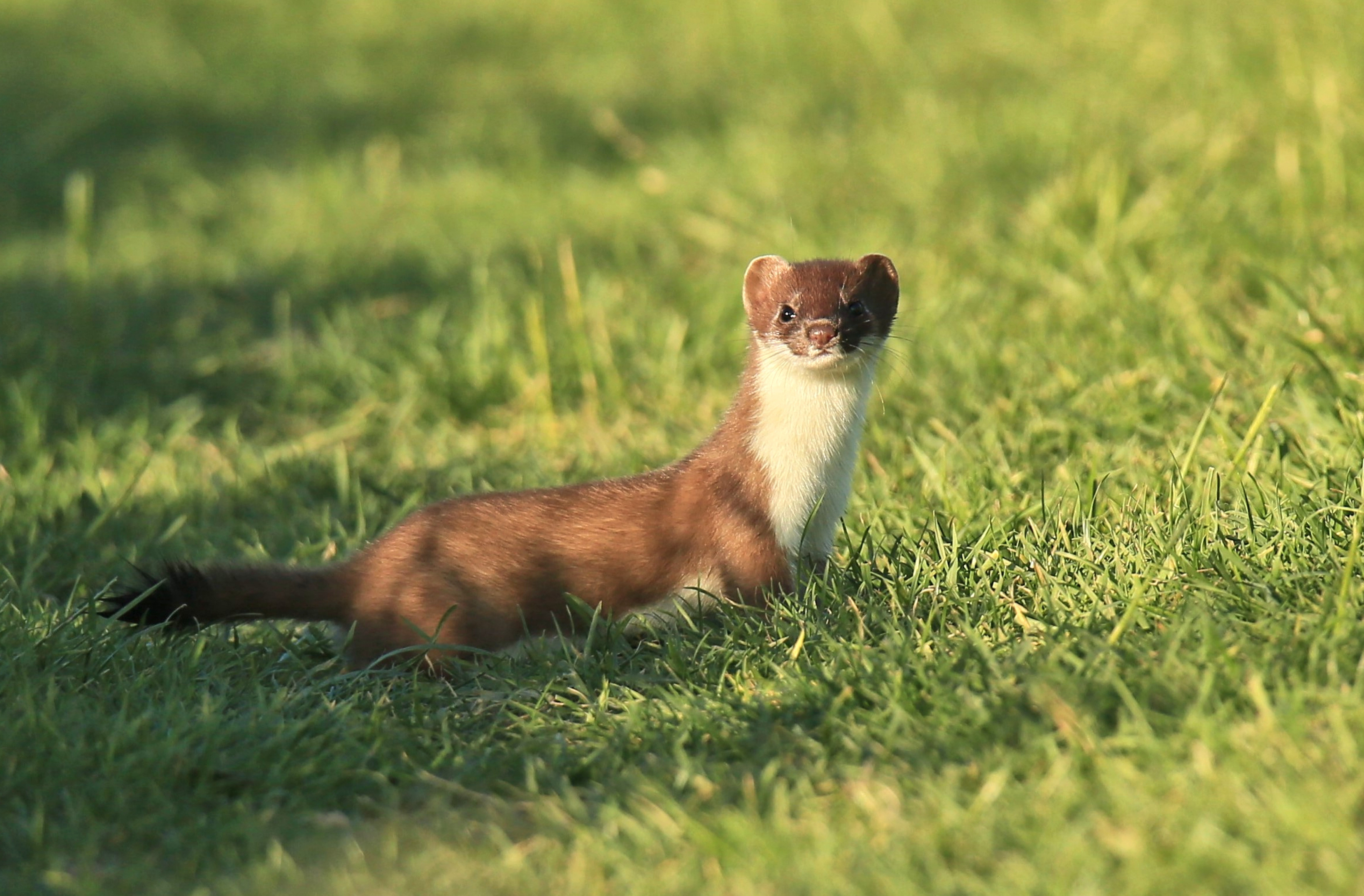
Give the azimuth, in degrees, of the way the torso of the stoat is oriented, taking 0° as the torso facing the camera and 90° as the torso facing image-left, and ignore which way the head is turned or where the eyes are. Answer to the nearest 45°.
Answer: approximately 270°
